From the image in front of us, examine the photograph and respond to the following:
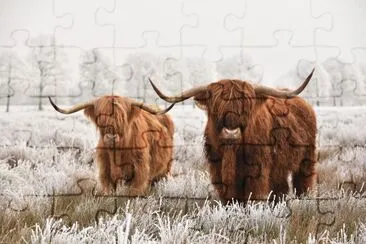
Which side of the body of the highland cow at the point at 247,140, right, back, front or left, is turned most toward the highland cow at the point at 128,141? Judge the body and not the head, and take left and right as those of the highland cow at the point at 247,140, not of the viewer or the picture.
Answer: right

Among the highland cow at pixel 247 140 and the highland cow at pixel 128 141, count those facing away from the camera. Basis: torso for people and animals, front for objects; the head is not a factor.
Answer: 0

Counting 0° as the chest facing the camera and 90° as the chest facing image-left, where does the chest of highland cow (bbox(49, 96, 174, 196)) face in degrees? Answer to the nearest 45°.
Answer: approximately 45°

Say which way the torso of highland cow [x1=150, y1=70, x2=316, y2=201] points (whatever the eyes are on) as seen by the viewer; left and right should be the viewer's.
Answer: facing the viewer and to the left of the viewer

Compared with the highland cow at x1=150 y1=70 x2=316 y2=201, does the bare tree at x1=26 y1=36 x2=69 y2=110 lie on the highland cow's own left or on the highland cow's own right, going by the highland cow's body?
on the highland cow's own right

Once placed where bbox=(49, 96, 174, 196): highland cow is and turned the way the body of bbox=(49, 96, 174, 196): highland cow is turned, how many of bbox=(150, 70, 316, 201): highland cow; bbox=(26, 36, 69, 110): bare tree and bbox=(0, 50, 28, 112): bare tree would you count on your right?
2

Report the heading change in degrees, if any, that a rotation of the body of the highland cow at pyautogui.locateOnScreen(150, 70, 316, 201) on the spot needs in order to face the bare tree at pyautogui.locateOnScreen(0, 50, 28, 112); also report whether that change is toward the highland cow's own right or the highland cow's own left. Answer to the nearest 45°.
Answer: approximately 90° to the highland cow's own right

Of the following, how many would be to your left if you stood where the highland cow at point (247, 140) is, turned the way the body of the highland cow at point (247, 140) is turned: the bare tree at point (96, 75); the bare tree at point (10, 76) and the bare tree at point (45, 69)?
0

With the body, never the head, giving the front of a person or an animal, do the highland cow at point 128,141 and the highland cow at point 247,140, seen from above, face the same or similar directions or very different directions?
same or similar directions
